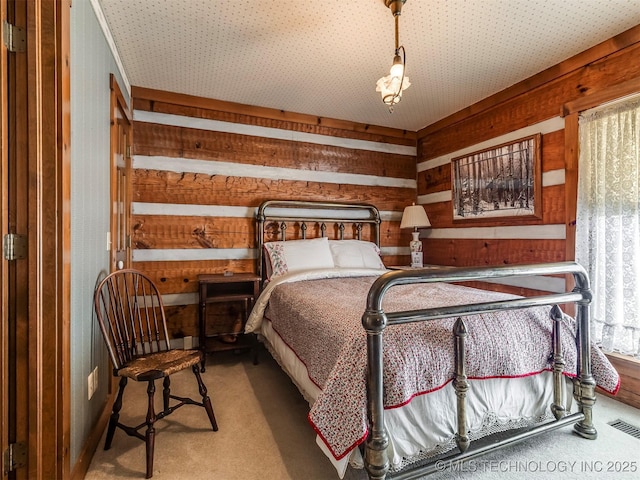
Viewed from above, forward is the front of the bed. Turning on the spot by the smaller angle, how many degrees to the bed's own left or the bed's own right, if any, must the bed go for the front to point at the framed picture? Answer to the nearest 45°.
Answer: approximately 135° to the bed's own left

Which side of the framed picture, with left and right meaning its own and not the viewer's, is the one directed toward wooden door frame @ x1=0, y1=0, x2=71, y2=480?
front

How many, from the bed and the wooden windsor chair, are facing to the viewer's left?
0

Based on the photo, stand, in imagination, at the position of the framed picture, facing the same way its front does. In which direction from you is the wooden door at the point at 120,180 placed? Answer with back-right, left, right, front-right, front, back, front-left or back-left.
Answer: front

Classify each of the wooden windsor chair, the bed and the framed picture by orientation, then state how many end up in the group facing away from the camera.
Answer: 0

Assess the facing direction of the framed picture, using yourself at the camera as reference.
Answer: facing the viewer and to the left of the viewer

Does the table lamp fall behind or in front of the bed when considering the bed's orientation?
behind

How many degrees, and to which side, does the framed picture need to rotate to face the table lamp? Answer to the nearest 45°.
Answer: approximately 45° to its right

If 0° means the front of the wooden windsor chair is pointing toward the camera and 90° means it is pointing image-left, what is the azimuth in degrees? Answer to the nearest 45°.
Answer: approximately 315°

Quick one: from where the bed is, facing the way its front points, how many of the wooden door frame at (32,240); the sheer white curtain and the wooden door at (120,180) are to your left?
1

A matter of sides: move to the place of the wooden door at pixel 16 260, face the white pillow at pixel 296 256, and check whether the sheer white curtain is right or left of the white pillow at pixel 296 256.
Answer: right

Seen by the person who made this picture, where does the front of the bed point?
facing the viewer and to the right of the viewer

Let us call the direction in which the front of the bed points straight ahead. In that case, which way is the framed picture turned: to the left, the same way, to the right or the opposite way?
to the right

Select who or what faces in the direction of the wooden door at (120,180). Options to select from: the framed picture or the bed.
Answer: the framed picture

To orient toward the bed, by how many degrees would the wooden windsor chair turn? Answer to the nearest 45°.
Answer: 0° — it already faces it
